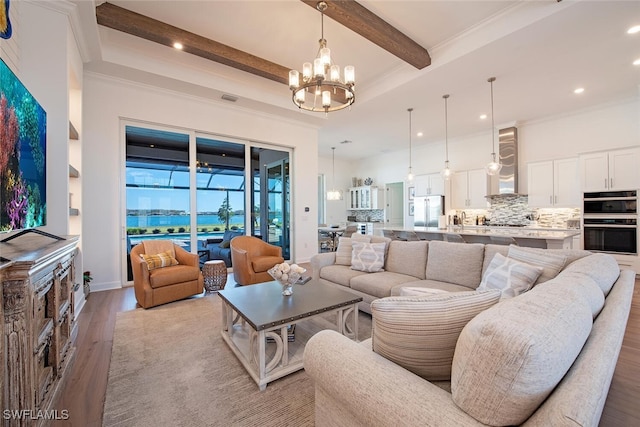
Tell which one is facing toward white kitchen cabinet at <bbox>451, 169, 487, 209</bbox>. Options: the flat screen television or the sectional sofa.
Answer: the flat screen television

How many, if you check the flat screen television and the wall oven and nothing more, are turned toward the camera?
1

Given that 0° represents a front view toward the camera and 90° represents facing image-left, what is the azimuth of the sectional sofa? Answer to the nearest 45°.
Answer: approximately 45°

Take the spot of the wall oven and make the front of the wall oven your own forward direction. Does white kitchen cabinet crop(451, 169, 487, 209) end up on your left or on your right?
on your right

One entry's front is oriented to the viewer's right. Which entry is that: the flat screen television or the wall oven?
the flat screen television

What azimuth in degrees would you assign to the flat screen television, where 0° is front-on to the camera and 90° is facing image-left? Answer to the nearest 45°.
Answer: approximately 270°

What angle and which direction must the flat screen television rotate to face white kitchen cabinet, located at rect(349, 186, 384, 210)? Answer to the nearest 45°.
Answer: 0° — it already faces it

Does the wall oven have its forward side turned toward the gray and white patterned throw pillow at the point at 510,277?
yes

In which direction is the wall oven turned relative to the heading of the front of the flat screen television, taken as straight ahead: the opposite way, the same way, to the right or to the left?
the opposite way

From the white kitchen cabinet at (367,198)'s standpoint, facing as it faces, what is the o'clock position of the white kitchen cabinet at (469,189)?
the white kitchen cabinet at (469,189) is roughly at 9 o'clock from the white kitchen cabinet at (367,198).

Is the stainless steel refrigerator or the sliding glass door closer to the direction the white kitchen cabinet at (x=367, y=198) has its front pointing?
the sliding glass door

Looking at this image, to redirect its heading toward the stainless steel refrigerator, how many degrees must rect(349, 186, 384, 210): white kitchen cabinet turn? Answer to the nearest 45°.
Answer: approximately 90° to its left

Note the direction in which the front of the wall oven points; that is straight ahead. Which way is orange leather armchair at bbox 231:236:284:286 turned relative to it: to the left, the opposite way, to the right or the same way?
to the left
